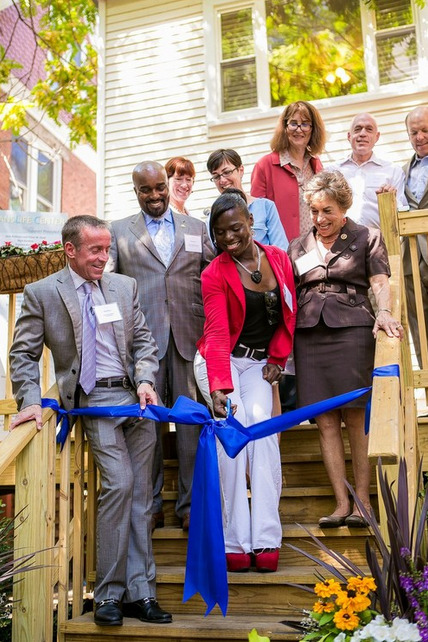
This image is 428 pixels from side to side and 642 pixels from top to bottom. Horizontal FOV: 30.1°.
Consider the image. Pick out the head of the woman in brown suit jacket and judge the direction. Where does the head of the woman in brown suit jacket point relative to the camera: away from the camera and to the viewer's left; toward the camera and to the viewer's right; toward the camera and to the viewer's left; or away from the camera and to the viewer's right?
toward the camera and to the viewer's left

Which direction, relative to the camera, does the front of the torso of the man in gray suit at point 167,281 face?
toward the camera

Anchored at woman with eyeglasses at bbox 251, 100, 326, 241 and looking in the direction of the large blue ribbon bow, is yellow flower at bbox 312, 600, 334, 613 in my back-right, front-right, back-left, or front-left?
front-left

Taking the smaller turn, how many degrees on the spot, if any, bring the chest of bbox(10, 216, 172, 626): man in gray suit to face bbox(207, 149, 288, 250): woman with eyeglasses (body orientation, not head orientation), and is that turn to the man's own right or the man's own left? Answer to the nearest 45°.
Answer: approximately 90° to the man's own left

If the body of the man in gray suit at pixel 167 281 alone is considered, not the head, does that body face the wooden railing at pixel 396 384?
no

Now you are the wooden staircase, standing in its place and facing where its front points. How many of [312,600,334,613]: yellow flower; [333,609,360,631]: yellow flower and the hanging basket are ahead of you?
2

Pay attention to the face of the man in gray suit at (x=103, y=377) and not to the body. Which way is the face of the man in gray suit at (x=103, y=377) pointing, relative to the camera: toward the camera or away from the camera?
toward the camera

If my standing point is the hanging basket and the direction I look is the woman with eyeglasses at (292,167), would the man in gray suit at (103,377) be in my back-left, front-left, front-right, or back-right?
front-right

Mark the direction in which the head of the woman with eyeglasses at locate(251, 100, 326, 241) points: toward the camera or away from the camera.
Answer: toward the camera

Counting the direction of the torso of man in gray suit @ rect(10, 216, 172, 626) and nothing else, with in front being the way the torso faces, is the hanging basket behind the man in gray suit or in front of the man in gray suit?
behind

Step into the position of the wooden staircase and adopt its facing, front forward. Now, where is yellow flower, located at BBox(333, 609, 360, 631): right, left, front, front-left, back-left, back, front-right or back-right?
front

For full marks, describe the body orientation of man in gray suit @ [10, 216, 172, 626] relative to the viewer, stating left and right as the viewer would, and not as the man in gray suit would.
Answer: facing the viewer and to the right of the viewer

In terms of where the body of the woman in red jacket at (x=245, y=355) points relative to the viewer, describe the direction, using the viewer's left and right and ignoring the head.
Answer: facing the viewer

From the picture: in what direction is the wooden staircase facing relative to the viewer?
toward the camera

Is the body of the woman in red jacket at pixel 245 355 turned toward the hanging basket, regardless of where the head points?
no

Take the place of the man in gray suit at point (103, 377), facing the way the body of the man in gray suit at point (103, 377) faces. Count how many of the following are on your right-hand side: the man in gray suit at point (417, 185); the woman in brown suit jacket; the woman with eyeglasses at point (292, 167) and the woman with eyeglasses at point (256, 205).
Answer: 0

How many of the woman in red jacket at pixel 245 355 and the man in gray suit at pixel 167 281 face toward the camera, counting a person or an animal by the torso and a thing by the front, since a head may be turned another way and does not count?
2
